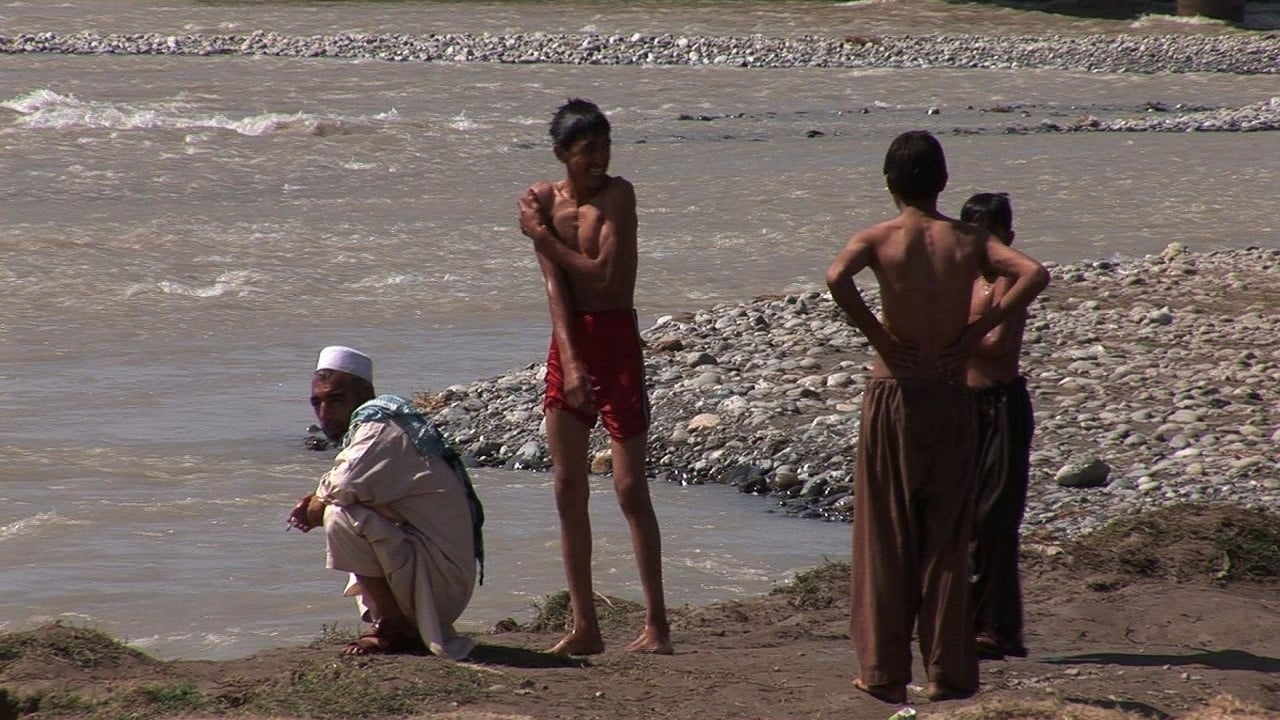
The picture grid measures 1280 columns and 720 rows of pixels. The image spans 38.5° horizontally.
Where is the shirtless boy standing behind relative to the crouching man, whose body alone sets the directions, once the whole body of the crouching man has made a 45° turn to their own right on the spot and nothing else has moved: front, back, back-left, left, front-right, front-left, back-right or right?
back-right

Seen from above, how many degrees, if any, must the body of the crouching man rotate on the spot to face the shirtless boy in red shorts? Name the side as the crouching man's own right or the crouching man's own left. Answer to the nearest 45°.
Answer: approximately 180°

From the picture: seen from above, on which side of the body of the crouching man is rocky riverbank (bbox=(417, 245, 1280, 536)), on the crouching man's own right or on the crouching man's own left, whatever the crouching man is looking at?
on the crouching man's own right

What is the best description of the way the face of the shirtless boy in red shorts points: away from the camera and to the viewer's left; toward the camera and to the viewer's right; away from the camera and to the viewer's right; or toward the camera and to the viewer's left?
toward the camera and to the viewer's right

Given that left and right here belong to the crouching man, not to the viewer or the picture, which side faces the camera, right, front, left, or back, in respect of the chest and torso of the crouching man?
left
